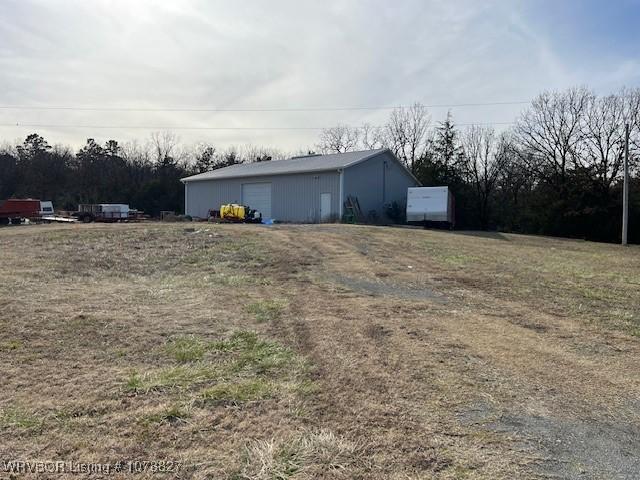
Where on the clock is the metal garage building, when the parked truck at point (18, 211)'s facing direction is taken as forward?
The metal garage building is roughly at 1 o'clock from the parked truck.

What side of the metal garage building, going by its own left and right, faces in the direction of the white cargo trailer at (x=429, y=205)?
left

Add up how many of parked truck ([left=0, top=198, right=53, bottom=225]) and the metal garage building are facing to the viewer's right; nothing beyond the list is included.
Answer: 1

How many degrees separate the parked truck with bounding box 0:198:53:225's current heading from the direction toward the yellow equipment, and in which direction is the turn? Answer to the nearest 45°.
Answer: approximately 45° to its right

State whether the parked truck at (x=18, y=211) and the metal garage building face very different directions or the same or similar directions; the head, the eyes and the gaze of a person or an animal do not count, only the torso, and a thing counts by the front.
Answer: very different directions

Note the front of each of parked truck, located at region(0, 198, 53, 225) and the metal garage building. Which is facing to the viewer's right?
the parked truck

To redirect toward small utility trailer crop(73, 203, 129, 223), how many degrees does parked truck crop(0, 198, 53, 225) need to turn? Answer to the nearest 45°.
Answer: approximately 45° to its right

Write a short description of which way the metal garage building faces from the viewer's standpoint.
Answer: facing the viewer and to the left of the viewer

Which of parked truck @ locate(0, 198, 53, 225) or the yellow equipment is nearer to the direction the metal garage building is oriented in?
the yellow equipment

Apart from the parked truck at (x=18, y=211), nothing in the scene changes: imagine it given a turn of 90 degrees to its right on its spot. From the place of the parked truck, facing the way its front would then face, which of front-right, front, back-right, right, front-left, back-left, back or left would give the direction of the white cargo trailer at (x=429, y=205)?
front-left

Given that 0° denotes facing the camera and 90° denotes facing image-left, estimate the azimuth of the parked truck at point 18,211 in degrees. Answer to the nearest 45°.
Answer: approximately 270°

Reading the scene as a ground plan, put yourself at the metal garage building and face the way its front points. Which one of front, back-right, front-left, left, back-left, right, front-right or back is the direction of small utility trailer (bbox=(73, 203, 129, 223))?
front-right

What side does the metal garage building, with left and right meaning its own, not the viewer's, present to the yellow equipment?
front
